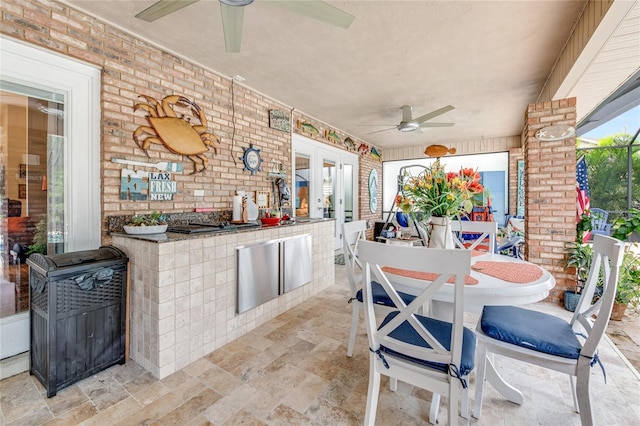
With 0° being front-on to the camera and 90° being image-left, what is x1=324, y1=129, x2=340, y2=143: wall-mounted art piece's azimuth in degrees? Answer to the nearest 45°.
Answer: approximately 315°

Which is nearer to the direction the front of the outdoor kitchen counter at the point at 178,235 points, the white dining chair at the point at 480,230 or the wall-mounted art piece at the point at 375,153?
the white dining chair

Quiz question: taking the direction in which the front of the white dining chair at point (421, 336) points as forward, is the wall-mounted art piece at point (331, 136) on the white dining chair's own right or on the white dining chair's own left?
on the white dining chair's own left

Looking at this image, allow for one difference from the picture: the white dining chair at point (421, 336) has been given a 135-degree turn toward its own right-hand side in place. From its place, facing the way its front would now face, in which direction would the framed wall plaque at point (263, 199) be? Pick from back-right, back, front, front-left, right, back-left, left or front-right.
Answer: back-right

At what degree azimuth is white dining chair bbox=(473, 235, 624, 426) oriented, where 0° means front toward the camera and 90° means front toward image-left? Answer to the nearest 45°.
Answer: approximately 90°

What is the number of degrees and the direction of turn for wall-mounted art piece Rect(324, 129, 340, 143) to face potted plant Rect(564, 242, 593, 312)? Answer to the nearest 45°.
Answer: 0° — it already faces it

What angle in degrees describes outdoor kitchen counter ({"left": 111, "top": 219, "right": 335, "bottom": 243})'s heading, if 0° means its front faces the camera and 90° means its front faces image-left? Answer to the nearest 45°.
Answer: approximately 315°
